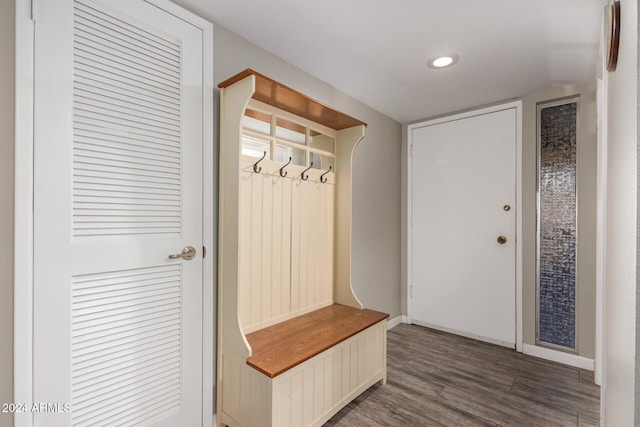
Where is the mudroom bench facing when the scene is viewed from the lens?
facing the viewer and to the right of the viewer

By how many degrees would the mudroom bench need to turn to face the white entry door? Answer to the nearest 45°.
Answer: approximately 90° to its left

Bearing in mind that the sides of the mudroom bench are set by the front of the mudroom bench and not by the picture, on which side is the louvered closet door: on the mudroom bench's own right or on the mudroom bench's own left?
on the mudroom bench's own right

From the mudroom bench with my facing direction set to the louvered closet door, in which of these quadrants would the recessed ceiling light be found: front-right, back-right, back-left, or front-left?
back-left
